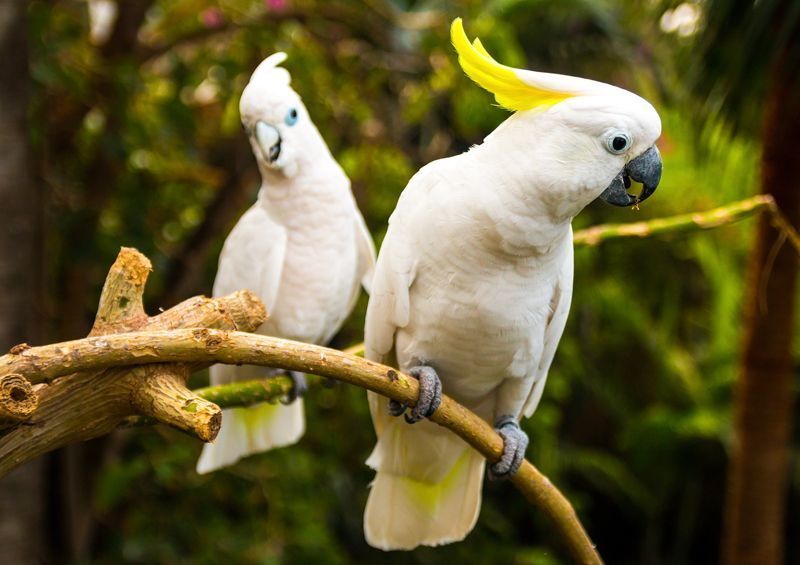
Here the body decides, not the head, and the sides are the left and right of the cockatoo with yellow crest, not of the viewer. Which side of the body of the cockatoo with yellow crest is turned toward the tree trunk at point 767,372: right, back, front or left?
left

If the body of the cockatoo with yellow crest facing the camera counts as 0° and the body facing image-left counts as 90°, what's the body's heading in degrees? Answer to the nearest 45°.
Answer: approximately 315°

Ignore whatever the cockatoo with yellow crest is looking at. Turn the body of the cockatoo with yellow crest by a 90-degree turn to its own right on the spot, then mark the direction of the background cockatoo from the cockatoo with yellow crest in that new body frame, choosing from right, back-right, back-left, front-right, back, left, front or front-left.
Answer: right

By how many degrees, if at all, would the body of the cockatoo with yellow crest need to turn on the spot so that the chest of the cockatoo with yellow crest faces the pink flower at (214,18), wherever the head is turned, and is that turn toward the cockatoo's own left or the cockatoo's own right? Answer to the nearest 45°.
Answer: approximately 180°

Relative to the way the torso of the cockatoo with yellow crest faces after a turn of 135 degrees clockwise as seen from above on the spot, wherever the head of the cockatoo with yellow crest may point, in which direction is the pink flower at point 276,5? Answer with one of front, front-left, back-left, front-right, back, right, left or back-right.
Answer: front-right
